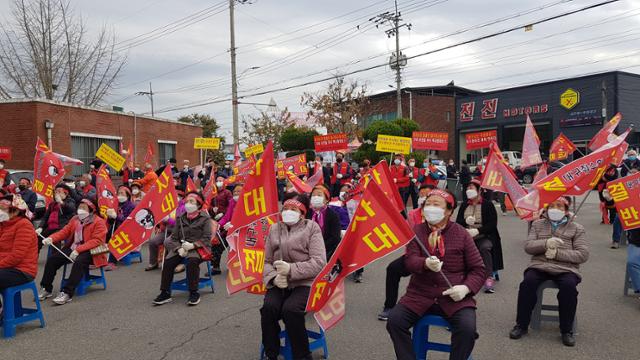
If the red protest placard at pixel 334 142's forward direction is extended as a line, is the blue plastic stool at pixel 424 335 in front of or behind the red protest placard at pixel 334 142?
in front

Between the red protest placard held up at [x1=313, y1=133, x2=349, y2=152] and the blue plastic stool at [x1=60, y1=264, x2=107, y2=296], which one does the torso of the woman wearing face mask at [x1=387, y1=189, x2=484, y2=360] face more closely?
the blue plastic stool

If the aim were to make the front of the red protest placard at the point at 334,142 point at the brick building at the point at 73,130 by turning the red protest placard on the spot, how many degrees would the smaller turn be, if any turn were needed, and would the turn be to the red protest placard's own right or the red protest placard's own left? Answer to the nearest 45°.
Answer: approximately 90° to the red protest placard's own right

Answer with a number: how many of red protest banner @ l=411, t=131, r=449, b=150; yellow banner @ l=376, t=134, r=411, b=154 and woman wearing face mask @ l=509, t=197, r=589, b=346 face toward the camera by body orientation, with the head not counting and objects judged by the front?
3

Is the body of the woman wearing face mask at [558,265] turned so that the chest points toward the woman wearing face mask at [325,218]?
no

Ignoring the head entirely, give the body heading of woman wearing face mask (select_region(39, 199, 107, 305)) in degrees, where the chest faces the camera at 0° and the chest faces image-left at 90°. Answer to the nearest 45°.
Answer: approximately 45°

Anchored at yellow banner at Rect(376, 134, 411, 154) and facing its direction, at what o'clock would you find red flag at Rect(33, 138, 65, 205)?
The red flag is roughly at 2 o'clock from the yellow banner.

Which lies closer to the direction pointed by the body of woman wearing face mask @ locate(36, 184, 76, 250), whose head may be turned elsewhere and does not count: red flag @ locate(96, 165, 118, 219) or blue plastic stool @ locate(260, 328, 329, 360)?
the blue plastic stool

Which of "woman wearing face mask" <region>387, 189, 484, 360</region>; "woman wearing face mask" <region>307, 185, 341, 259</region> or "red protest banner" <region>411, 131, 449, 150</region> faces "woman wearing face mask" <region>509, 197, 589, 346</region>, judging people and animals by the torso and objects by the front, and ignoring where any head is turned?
the red protest banner

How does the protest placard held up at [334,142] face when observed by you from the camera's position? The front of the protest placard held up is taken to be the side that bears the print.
facing the viewer

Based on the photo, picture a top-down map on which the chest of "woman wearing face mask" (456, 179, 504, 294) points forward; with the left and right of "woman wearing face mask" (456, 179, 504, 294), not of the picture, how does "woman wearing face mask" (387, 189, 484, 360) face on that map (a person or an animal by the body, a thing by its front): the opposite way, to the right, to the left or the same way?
the same way

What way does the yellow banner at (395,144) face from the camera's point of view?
toward the camera

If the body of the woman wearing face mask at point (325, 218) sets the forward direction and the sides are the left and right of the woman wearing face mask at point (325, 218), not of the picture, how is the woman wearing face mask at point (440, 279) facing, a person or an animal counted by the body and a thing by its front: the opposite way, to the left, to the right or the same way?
the same way

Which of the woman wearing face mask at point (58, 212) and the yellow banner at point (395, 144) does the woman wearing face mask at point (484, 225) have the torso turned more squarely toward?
the woman wearing face mask

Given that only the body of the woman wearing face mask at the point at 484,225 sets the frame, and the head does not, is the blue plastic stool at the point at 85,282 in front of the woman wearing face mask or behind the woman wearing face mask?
in front

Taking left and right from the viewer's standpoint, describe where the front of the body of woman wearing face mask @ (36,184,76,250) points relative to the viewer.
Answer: facing the viewer and to the left of the viewer

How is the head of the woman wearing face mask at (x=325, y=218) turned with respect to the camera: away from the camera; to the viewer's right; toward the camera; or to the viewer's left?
toward the camera
